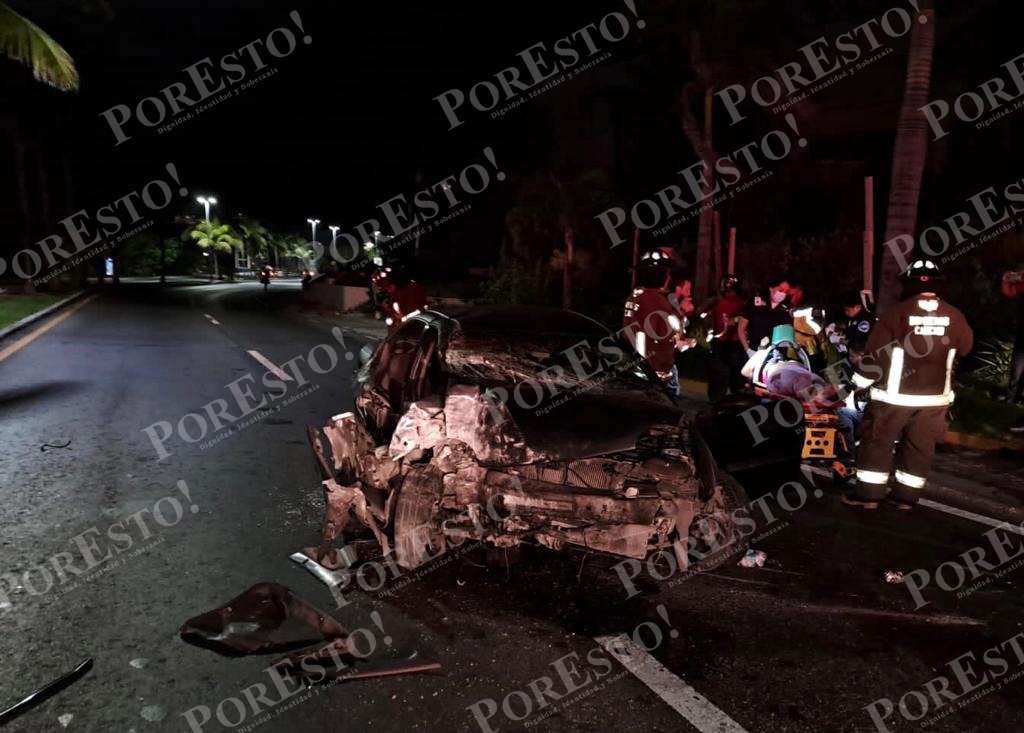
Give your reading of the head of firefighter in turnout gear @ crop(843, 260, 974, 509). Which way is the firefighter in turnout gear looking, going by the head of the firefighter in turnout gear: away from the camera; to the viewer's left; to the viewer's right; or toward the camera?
away from the camera

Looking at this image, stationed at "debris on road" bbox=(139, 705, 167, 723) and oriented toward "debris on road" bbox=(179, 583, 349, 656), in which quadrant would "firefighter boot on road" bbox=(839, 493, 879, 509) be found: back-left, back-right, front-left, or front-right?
front-right

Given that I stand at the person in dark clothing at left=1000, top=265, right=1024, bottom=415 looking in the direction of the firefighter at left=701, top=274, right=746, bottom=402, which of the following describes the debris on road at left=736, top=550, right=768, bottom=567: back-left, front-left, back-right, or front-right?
front-left

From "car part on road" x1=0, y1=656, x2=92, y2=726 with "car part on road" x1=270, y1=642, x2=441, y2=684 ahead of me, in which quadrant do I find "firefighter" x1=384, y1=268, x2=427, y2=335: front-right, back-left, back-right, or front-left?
front-left
